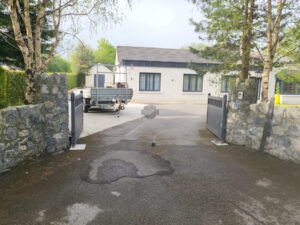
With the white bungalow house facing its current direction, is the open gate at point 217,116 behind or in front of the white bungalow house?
in front

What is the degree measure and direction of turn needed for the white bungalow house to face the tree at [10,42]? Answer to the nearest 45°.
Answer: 0° — it already faces it

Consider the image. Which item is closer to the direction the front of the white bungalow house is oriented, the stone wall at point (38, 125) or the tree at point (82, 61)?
the stone wall

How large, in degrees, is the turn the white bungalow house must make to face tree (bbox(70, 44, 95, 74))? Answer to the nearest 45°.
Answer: approximately 135° to its right

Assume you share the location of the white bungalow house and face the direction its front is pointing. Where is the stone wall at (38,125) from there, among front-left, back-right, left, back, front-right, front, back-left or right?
front

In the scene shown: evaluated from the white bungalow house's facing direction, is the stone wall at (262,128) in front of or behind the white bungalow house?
in front

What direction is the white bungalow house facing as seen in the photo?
toward the camera
